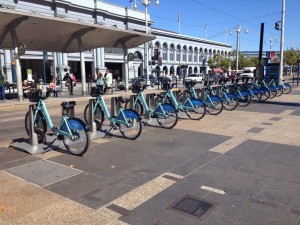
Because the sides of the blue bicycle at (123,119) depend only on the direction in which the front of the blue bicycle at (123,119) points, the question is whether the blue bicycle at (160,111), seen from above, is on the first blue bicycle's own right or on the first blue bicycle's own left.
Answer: on the first blue bicycle's own right

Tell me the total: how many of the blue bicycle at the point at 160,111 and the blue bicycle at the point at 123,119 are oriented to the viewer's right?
0

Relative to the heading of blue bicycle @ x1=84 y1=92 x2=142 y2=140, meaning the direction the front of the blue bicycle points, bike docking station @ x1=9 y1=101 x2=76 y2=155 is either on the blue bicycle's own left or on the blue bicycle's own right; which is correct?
on the blue bicycle's own left

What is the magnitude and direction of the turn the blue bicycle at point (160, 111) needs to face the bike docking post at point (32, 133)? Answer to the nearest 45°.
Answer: approximately 90° to its left

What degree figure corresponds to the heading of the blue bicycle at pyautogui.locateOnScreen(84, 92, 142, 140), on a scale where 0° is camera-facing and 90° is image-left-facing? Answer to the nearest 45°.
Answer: approximately 135°

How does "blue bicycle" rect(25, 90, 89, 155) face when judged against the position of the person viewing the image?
facing away from the viewer and to the left of the viewer

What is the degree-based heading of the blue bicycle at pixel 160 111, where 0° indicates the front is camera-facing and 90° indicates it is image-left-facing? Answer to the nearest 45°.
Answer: approximately 135°

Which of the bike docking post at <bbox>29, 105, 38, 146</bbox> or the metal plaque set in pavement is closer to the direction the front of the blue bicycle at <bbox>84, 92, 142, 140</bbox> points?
the bike docking post

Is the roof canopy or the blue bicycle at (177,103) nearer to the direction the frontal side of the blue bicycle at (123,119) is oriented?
the roof canopy

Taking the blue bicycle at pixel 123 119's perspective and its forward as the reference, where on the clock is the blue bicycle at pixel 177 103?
the blue bicycle at pixel 177 103 is roughly at 3 o'clock from the blue bicycle at pixel 123 119.

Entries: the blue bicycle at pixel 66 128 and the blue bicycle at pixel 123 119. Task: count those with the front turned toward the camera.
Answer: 0

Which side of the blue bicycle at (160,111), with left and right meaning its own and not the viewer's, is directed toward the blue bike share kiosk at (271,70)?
right
